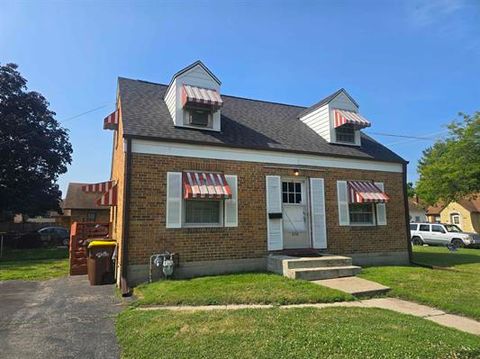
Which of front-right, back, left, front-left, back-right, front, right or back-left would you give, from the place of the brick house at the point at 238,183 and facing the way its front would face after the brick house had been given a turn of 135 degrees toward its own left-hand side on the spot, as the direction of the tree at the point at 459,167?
front-right

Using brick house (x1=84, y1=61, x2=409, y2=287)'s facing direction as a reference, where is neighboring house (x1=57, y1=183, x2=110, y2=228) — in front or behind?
behind

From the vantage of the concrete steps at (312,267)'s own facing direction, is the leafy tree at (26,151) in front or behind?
behind

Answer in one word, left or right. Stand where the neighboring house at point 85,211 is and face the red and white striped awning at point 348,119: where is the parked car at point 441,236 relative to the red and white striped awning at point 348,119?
left

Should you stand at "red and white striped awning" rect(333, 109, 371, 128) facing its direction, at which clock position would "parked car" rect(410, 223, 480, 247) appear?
The parked car is roughly at 8 o'clock from the red and white striped awning.

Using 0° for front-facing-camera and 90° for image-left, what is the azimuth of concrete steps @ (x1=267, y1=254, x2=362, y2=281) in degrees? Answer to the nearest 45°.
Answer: approximately 315°

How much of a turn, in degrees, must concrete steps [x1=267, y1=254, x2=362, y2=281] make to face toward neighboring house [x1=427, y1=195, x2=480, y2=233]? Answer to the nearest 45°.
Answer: approximately 90° to its left

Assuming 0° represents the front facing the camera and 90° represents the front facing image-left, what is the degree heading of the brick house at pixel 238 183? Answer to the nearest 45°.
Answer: approximately 315°

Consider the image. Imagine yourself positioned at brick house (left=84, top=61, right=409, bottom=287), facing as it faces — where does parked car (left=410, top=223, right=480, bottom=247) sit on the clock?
The parked car is roughly at 9 o'clock from the brick house.
